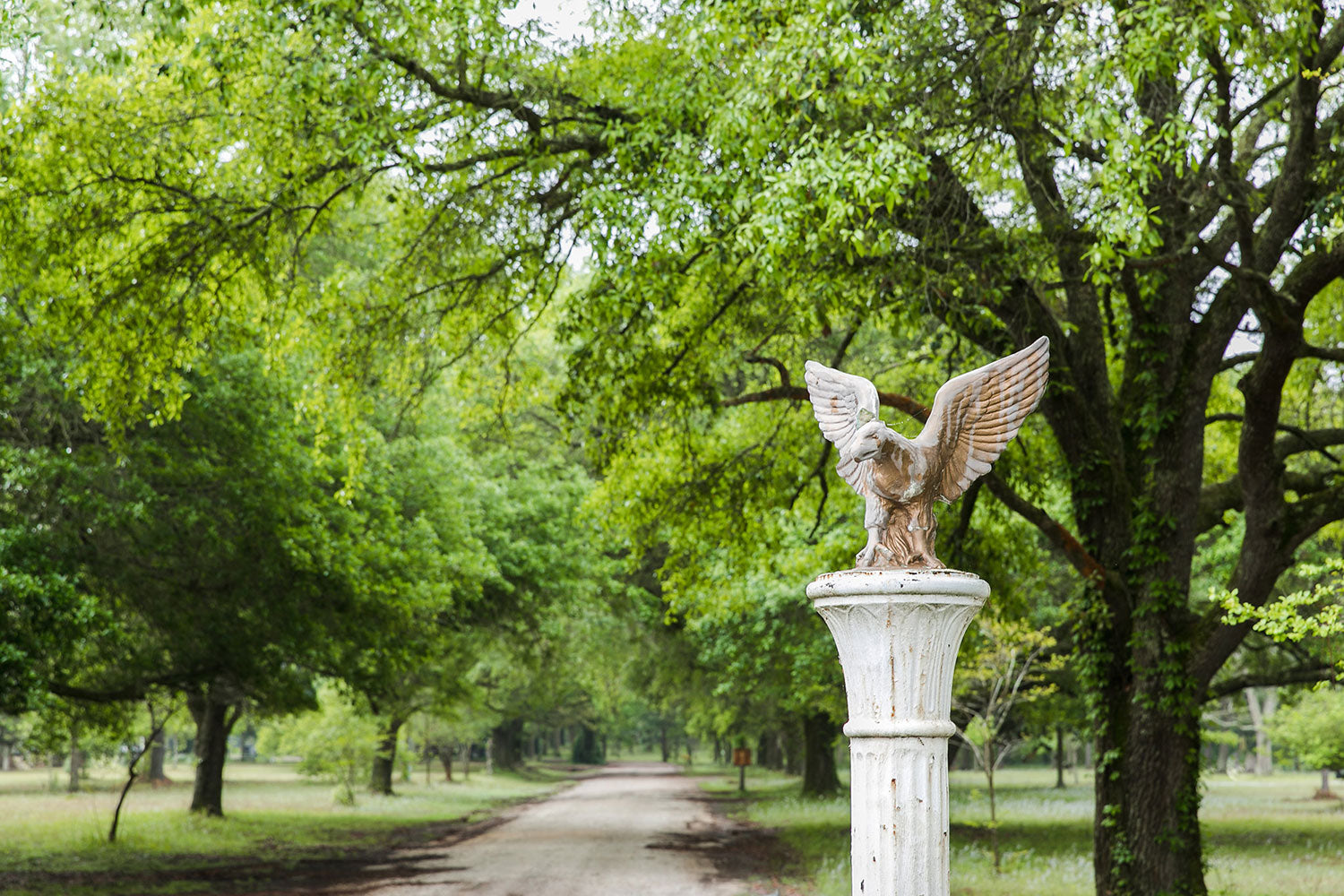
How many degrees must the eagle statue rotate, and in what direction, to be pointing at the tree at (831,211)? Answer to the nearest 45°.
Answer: approximately 135° to its right

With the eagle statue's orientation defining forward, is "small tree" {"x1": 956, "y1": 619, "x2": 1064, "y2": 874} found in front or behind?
behind

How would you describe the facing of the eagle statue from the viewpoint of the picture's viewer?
facing the viewer and to the left of the viewer

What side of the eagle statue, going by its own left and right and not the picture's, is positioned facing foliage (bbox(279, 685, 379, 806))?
right
